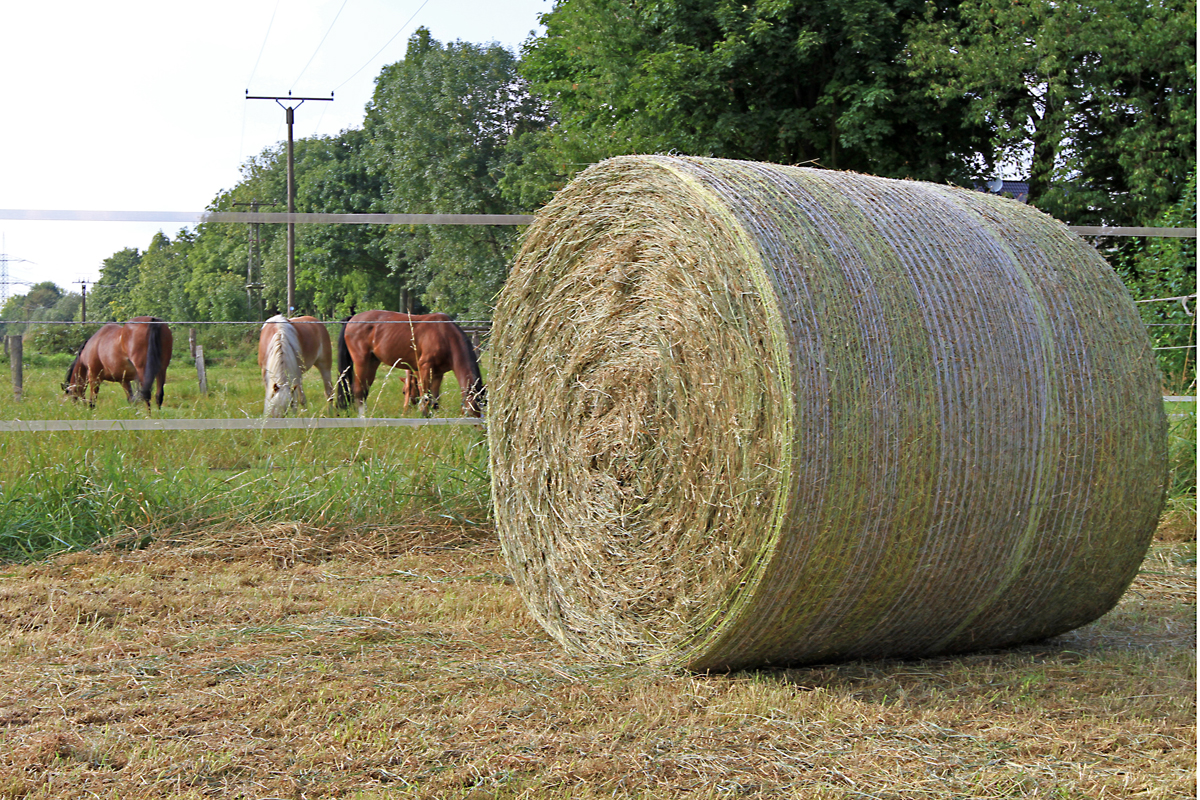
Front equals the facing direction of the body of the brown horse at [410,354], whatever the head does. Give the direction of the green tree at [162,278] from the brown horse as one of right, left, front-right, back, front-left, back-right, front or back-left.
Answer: back-left

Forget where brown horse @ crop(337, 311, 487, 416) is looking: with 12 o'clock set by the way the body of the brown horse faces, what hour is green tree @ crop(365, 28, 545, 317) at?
The green tree is roughly at 9 o'clock from the brown horse.

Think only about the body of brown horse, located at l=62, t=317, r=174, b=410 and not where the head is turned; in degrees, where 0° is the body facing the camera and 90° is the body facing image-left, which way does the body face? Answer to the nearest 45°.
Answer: approximately 135°

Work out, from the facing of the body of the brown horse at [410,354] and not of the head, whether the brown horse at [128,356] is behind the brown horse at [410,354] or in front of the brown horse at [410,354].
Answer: behind

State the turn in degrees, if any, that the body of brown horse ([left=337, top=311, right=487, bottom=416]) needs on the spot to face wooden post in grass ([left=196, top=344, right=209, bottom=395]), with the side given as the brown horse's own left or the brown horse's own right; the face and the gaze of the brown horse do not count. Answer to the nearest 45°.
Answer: approximately 180°

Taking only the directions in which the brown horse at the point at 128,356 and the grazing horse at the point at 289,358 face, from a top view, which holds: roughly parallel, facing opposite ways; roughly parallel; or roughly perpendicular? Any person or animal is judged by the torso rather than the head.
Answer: roughly perpendicular

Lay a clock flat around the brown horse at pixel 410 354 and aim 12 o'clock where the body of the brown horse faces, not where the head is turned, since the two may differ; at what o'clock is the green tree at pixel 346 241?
The green tree is roughly at 9 o'clock from the brown horse.

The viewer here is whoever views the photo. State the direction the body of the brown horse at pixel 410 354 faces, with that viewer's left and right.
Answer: facing to the right of the viewer
